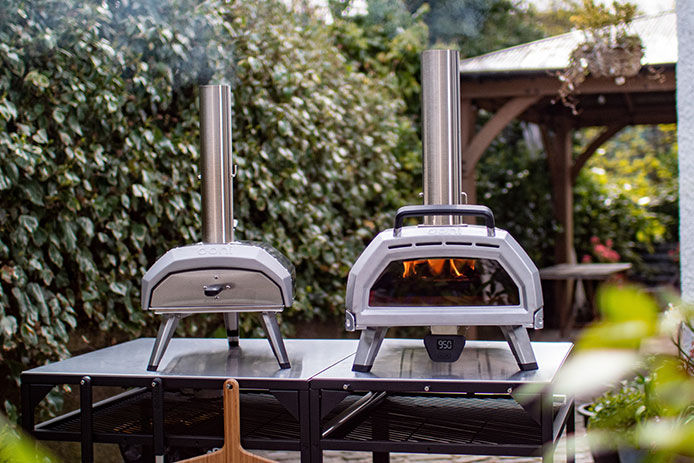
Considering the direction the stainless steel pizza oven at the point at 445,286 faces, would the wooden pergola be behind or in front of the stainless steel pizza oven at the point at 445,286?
behind

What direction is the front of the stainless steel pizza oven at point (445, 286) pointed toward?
toward the camera

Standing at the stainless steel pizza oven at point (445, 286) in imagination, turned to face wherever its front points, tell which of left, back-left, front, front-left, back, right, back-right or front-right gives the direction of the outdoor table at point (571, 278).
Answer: back

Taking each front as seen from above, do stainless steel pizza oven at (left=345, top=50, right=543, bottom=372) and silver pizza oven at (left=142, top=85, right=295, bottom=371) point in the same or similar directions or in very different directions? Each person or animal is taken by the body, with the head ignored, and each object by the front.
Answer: same or similar directions

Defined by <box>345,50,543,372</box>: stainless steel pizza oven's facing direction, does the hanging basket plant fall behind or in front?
behind

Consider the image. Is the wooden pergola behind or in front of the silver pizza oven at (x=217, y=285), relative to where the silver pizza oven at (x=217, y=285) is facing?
behind

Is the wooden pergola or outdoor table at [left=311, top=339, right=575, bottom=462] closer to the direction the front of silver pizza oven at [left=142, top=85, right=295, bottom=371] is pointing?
the outdoor table

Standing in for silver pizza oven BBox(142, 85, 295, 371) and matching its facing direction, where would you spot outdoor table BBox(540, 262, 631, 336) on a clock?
The outdoor table is roughly at 7 o'clock from the silver pizza oven.

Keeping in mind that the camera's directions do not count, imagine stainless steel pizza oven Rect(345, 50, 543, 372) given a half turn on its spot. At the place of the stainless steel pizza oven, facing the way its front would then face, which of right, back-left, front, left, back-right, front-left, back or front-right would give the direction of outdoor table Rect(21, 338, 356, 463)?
left

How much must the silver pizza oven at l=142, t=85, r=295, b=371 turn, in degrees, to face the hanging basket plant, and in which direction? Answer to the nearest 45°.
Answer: approximately 135° to its left
